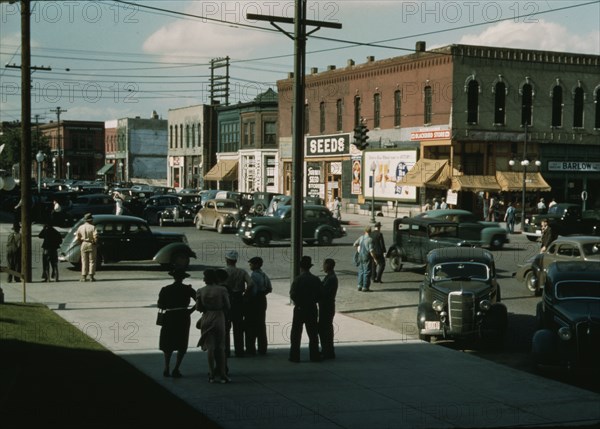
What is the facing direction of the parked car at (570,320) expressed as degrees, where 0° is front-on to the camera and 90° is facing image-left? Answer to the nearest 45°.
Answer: approximately 0°

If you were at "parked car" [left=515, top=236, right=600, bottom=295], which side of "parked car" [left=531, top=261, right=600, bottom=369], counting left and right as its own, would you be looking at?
back

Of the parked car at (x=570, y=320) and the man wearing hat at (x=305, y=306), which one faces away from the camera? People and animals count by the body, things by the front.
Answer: the man wearing hat

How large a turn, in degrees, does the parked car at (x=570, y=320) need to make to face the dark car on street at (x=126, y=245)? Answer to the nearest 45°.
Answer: approximately 135° to its right

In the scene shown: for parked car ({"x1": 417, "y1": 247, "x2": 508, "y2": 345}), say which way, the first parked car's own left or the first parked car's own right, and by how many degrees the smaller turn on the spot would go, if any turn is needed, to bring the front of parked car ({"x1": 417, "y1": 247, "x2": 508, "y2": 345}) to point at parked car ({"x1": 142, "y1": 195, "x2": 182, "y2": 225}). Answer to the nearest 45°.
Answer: approximately 135° to the first parked car's own right

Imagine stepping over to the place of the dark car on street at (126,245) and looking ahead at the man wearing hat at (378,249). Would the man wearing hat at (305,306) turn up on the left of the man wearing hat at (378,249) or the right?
right

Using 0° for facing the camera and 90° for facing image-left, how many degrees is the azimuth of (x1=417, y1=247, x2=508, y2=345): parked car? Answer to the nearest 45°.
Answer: approximately 0°

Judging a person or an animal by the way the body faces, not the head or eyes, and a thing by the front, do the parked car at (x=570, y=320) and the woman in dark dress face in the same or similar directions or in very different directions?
very different directions

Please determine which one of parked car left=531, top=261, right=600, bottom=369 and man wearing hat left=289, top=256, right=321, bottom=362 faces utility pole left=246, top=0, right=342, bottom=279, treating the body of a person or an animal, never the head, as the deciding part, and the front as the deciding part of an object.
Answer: the man wearing hat

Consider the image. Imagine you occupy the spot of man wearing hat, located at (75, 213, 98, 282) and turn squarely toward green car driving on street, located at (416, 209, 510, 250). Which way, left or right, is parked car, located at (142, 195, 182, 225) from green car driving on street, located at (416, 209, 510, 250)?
left
